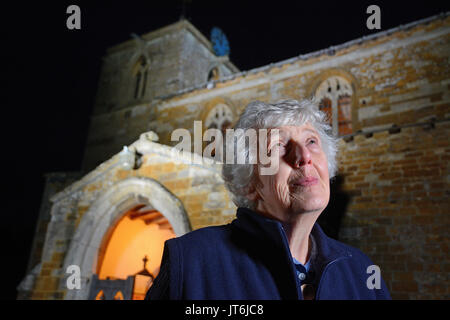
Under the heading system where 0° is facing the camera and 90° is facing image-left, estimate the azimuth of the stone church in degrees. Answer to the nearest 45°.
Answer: approximately 45°

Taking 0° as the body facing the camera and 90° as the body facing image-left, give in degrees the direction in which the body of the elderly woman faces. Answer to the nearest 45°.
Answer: approximately 315°

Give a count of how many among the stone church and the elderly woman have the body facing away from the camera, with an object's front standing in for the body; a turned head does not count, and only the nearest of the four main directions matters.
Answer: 0

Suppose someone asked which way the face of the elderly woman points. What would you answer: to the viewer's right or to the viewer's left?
to the viewer's right
